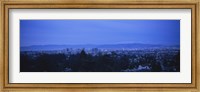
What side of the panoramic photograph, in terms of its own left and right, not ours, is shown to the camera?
front
